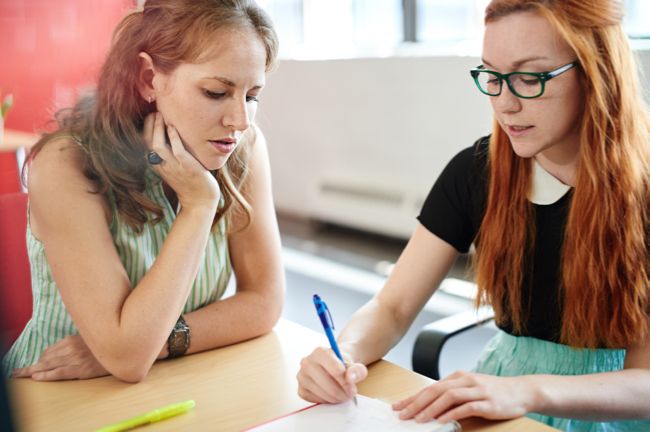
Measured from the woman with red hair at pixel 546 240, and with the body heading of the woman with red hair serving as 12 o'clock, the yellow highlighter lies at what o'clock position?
The yellow highlighter is roughly at 12 o'clock from the woman with red hair.
